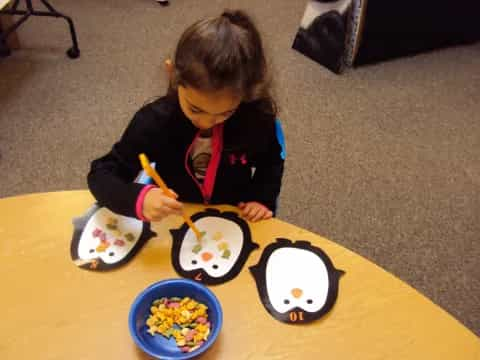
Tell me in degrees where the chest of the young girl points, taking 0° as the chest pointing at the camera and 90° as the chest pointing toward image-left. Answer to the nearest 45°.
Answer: approximately 0°
